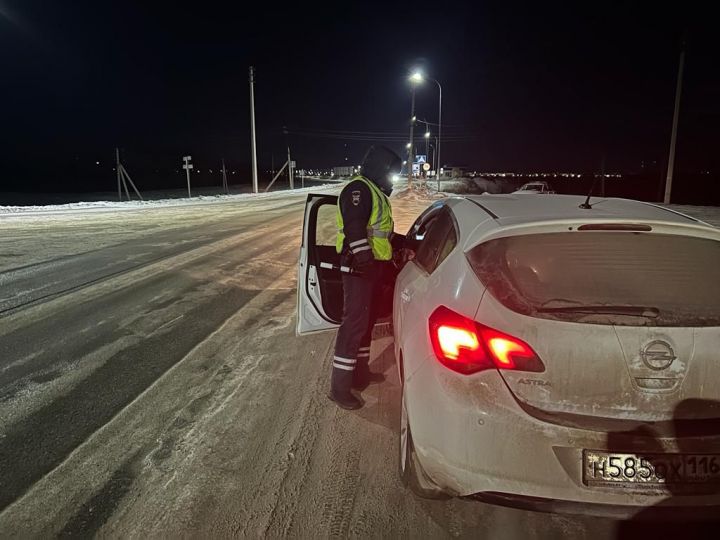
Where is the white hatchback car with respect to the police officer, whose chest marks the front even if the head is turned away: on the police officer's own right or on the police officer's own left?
on the police officer's own right

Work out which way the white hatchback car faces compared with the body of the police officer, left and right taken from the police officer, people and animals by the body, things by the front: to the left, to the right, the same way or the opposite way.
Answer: to the left

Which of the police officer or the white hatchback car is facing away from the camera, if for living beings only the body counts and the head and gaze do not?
the white hatchback car

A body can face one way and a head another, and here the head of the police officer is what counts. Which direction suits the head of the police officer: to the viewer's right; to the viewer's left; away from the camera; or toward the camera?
to the viewer's right

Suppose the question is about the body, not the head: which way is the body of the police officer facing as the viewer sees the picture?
to the viewer's right

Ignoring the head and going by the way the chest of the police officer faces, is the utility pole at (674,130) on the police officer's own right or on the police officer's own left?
on the police officer's own left

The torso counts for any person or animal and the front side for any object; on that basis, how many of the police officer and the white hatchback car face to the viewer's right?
1

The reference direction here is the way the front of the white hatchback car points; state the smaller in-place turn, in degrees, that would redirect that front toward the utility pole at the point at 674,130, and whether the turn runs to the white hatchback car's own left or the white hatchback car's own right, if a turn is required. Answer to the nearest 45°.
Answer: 0° — it already faces it

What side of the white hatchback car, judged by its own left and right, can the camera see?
back
